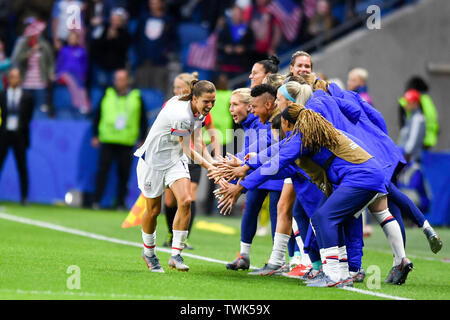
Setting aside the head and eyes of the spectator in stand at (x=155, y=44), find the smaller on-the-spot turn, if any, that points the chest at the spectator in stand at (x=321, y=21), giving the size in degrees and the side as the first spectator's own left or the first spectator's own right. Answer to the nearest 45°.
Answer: approximately 90° to the first spectator's own left

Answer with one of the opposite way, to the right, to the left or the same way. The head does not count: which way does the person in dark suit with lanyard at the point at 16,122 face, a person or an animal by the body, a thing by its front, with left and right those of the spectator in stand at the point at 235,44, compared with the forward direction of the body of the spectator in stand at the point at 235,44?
the same way

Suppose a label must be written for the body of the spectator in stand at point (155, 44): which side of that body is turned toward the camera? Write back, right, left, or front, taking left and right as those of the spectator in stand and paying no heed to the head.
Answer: front

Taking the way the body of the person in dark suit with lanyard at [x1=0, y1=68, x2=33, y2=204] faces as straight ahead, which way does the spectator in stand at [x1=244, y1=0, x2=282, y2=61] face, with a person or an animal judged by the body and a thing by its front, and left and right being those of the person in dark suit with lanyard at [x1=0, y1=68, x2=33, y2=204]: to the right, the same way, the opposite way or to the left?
the same way

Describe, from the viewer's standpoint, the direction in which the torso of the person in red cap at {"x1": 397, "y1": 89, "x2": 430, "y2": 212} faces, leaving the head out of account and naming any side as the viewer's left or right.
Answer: facing to the left of the viewer

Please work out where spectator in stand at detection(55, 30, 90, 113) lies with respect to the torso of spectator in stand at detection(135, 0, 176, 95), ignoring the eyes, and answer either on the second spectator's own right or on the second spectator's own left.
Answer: on the second spectator's own right

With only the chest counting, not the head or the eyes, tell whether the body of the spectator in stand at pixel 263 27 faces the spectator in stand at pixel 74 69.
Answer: no

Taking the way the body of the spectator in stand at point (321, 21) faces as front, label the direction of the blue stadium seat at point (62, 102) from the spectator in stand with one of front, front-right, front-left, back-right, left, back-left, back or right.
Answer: right

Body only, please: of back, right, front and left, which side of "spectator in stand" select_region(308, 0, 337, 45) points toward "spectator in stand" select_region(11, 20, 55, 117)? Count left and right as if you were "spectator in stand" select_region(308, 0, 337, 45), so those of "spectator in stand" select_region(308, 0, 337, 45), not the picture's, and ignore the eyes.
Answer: right

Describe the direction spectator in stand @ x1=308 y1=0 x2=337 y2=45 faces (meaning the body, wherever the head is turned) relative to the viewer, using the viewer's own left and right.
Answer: facing the viewer

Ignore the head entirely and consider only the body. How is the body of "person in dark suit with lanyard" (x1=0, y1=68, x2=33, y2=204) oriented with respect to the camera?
toward the camera

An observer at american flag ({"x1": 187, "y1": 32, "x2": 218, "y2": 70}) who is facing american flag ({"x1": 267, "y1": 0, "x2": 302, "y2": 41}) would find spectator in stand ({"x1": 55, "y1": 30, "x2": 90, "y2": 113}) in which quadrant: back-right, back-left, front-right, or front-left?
back-left
